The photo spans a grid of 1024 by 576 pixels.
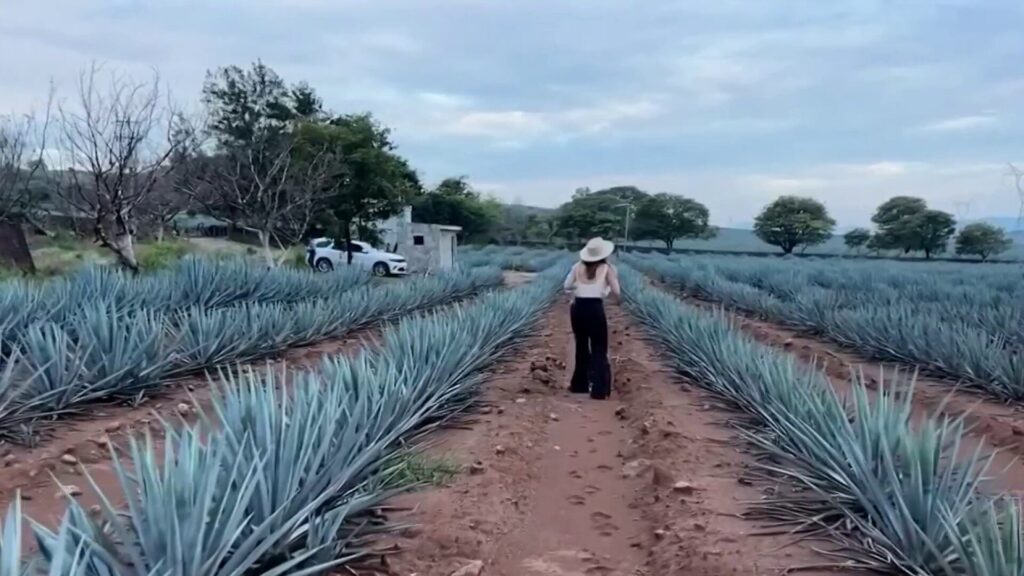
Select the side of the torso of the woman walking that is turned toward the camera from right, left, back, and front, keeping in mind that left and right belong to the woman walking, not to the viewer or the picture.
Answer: back

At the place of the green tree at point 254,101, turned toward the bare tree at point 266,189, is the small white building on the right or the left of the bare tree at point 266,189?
left

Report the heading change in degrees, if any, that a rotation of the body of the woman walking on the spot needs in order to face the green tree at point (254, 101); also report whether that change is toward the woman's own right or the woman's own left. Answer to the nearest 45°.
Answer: approximately 45° to the woman's own left

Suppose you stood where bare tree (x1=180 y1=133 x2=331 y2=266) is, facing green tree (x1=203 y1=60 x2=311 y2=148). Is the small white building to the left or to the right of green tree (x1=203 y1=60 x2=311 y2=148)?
right

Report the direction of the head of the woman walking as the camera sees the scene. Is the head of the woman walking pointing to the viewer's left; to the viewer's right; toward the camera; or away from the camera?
away from the camera

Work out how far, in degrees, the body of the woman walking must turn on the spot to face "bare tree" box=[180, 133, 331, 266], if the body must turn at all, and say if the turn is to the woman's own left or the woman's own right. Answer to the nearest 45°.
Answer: approximately 45° to the woman's own left

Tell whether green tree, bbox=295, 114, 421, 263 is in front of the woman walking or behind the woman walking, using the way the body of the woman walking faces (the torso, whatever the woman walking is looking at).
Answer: in front

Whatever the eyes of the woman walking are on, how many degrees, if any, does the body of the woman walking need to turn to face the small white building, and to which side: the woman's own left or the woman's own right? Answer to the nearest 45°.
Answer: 0° — they already face it
